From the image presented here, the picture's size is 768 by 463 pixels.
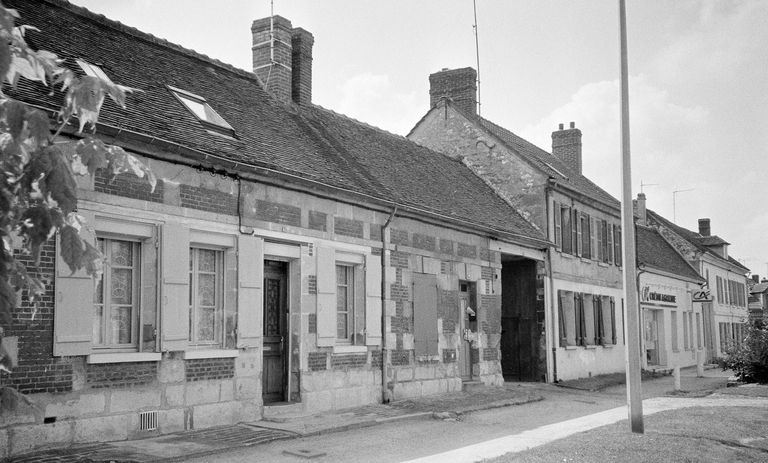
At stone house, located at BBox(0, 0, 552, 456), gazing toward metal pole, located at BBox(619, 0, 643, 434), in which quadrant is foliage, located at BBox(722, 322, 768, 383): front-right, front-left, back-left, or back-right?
front-left

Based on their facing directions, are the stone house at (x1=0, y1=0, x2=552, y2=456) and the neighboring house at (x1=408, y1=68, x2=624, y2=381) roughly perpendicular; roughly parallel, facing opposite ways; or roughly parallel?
roughly parallel

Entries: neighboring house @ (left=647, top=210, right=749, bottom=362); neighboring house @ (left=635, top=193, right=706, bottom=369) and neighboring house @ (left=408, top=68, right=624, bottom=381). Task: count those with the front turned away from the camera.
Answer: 0

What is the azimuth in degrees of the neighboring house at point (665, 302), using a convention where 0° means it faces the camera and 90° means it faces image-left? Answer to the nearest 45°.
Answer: approximately 315°

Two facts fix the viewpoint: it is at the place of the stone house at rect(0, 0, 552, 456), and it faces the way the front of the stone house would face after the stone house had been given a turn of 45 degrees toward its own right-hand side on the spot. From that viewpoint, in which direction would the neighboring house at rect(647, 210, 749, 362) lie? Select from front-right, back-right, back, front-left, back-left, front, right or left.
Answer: back-left

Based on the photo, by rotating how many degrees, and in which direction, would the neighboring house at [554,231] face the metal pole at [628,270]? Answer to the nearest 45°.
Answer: approximately 45° to its right

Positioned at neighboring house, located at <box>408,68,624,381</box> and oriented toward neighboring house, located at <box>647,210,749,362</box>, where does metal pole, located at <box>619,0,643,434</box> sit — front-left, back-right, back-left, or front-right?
back-right

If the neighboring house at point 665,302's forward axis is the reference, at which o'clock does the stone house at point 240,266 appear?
The stone house is roughly at 2 o'clock from the neighboring house.

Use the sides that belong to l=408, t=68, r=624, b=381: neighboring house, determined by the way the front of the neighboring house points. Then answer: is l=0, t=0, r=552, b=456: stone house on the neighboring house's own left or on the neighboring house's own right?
on the neighboring house's own right

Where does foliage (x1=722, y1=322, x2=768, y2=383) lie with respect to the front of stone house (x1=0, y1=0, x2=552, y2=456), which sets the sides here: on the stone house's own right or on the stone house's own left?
on the stone house's own left

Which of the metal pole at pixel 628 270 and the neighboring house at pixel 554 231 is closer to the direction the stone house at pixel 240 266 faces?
the metal pole

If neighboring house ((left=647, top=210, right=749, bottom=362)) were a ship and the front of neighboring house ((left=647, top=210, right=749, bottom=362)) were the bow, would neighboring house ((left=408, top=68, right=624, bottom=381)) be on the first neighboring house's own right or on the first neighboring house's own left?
on the first neighboring house's own right

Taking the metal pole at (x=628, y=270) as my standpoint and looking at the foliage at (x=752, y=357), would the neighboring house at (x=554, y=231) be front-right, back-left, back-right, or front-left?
front-left

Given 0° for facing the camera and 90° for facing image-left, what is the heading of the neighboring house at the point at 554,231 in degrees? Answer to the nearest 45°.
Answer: approximately 315°

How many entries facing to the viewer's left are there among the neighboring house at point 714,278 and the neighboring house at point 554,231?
0

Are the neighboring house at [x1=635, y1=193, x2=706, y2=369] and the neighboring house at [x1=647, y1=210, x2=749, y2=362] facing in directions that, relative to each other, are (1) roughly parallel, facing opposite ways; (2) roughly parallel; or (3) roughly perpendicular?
roughly parallel

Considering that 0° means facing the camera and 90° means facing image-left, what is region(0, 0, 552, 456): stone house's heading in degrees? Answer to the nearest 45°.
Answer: approximately 315°
